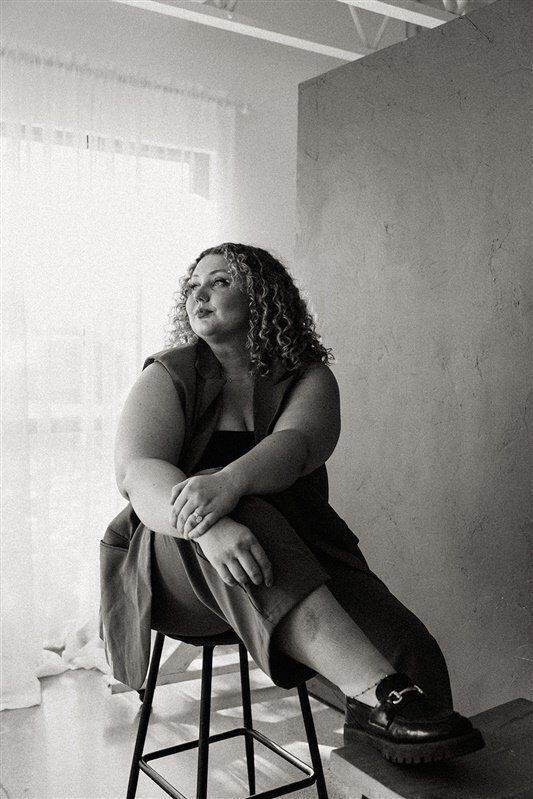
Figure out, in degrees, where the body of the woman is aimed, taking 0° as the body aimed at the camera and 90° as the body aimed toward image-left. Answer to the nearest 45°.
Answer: approximately 0°
